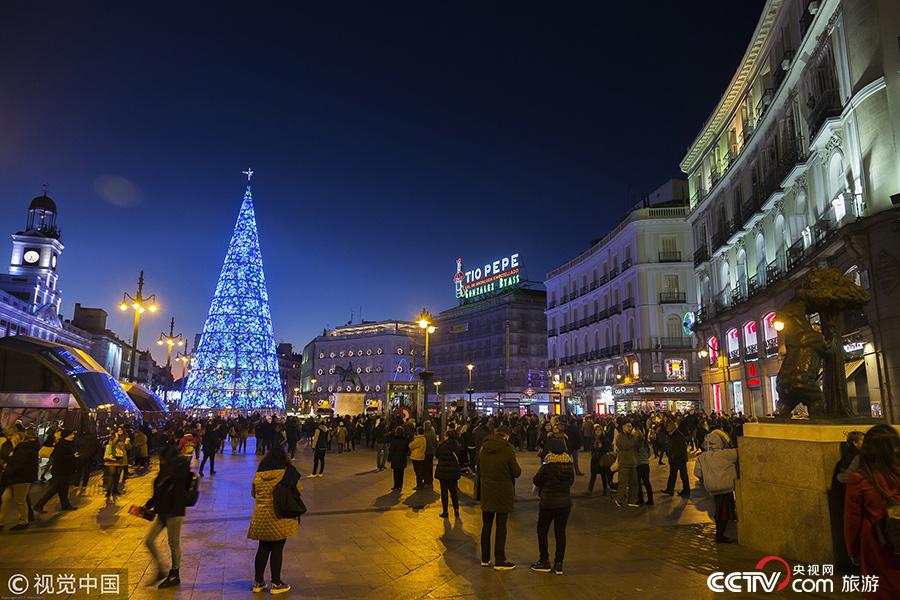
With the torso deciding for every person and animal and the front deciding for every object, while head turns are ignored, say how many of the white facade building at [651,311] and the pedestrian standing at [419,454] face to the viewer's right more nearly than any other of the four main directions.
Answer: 0

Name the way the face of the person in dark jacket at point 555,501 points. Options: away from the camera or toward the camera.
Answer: away from the camera

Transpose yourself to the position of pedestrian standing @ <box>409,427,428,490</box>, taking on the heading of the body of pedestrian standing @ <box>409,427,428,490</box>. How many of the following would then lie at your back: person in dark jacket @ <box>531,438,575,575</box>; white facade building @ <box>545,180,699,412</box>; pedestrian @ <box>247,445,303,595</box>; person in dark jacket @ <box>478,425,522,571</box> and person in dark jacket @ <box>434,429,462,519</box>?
4

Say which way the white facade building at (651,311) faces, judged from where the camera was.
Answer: facing the viewer and to the left of the viewer

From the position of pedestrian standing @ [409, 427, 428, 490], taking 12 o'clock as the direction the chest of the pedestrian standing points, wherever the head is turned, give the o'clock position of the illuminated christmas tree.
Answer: The illuminated christmas tree is roughly at 11 o'clock from the pedestrian standing.

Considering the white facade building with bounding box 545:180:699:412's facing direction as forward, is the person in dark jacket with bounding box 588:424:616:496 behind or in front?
in front

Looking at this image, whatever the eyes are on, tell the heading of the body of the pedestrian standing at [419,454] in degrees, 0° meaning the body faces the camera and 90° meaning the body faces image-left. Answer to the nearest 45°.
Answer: approximately 180°

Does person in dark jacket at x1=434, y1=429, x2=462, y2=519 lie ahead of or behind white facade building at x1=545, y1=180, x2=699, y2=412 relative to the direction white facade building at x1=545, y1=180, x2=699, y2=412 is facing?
ahead

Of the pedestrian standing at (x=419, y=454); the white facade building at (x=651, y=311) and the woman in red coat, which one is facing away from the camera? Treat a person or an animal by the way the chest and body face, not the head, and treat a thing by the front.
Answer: the pedestrian standing

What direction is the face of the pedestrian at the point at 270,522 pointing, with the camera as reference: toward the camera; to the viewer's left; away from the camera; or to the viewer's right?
away from the camera
